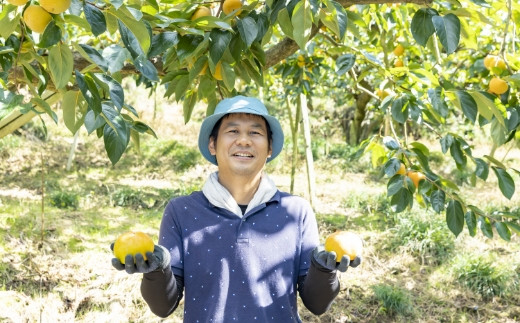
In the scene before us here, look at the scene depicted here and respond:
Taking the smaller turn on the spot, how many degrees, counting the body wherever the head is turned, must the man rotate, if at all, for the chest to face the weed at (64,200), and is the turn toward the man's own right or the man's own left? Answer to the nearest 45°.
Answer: approximately 180°

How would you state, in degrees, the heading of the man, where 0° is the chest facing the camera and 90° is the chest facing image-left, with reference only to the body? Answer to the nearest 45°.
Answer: approximately 0°
